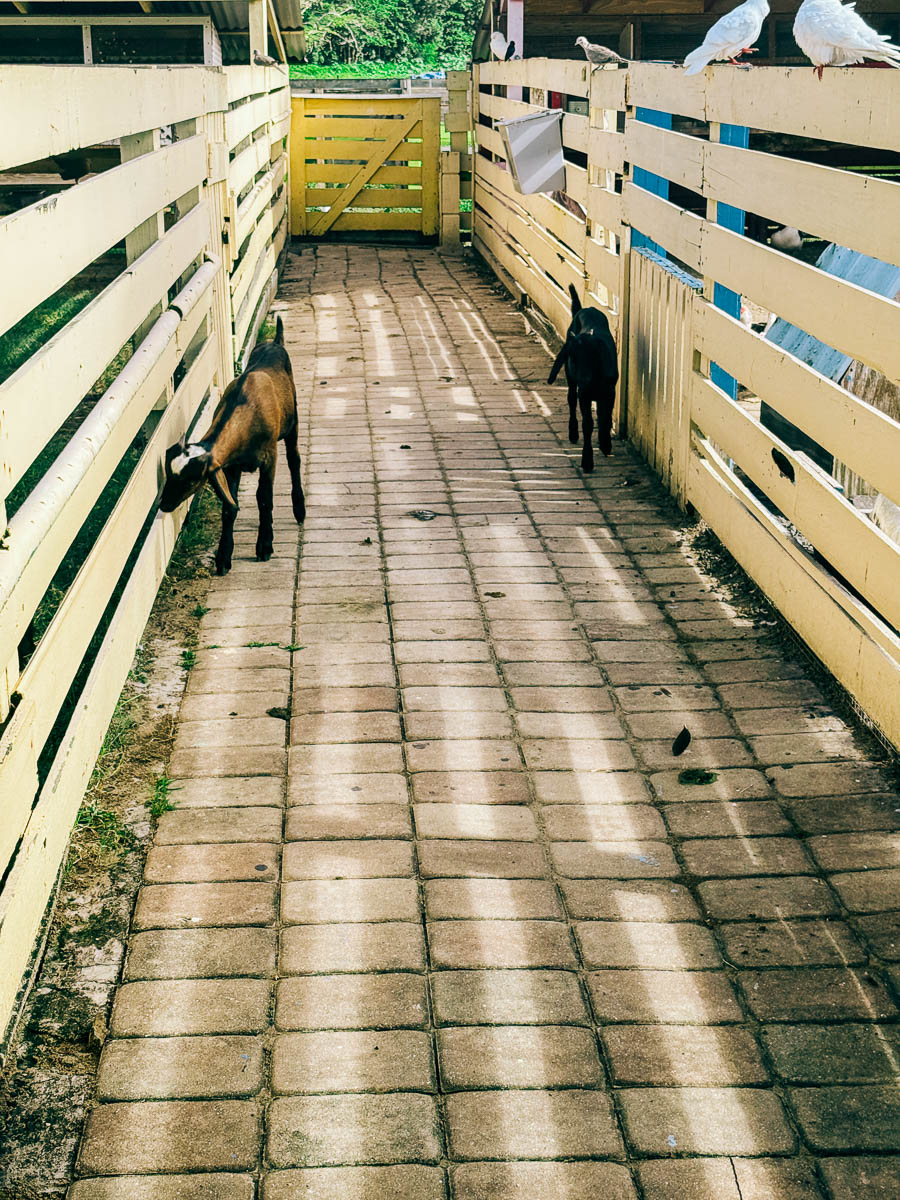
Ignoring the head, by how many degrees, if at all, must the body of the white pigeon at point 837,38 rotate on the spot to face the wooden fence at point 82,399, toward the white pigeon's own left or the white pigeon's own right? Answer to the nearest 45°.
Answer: approximately 45° to the white pigeon's own left

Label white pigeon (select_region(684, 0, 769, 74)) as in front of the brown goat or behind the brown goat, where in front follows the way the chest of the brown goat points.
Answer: behind

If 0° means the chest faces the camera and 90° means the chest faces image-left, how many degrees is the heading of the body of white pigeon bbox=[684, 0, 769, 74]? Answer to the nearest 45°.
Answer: approximately 270°

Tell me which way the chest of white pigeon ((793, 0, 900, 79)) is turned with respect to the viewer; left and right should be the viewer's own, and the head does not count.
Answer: facing to the left of the viewer
